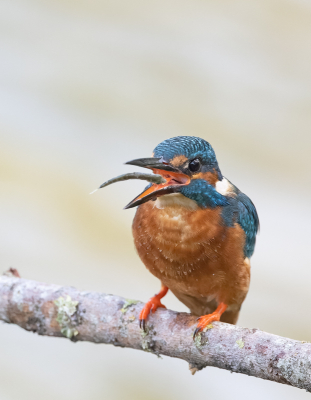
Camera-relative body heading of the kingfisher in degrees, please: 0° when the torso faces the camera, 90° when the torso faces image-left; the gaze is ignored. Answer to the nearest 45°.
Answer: approximately 45°
